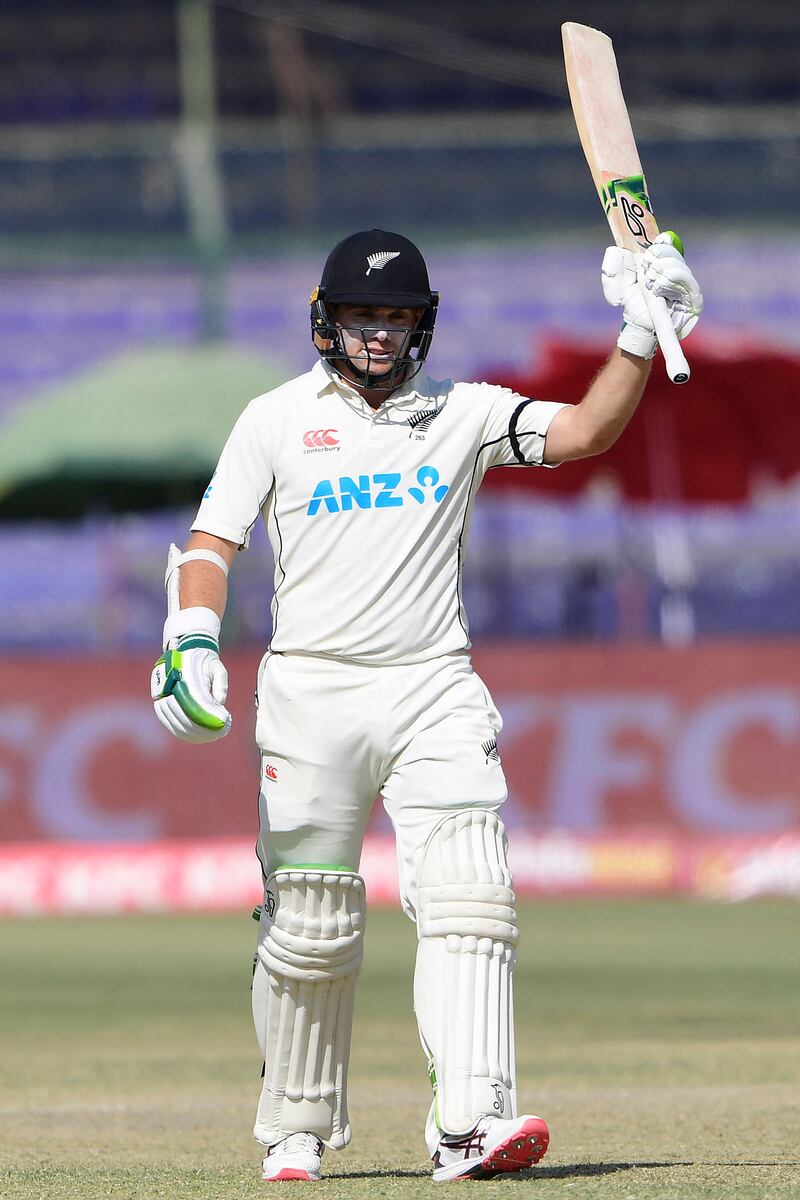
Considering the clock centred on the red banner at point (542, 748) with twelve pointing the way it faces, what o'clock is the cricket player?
The cricket player is roughly at 12 o'clock from the red banner.

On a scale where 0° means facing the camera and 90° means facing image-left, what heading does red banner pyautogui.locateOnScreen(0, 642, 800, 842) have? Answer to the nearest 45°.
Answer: approximately 0°

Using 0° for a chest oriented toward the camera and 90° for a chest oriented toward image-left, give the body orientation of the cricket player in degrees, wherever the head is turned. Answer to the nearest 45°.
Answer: approximately 0°

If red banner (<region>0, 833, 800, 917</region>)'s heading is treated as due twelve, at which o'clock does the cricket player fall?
The cricket player is roughly at 12 o'clock from the red banner.

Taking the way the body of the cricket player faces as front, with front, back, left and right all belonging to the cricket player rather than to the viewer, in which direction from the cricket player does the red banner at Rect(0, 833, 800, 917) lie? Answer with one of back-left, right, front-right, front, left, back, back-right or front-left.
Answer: back

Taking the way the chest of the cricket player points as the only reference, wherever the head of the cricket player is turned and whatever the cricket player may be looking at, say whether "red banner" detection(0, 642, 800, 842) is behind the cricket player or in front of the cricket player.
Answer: behind
